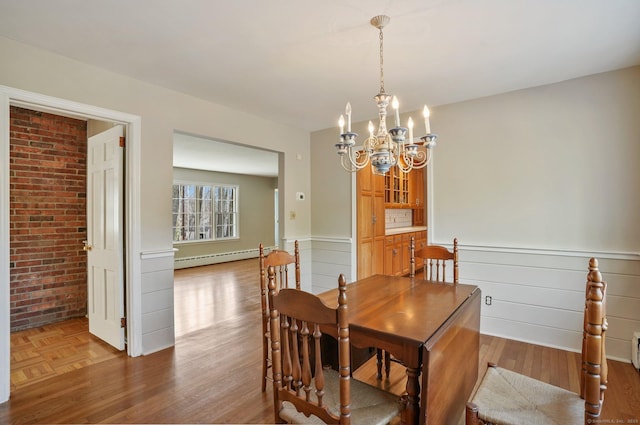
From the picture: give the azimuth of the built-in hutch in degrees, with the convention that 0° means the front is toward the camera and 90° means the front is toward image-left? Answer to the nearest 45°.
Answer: approximately 315°

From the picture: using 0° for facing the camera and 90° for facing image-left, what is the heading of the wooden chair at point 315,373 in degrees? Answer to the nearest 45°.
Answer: approximately 225°

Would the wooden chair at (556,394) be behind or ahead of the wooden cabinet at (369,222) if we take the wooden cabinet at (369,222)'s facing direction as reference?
ahead

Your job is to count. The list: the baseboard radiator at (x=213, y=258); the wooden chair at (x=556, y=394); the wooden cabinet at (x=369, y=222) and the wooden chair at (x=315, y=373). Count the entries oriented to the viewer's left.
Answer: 1

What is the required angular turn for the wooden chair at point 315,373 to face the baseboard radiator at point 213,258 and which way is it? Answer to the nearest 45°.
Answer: approximately 90° to its left

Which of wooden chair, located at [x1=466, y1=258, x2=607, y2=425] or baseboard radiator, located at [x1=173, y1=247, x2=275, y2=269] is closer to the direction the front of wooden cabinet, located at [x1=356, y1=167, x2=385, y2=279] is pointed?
the wooden chair

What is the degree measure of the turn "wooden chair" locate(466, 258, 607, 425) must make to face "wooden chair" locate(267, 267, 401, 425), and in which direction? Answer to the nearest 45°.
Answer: approximately 45° to its left

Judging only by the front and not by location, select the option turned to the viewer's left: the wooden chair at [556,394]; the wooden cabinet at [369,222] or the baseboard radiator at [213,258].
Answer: the wooden chair

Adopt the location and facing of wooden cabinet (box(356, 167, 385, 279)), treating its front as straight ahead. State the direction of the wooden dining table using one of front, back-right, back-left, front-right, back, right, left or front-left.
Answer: front-right

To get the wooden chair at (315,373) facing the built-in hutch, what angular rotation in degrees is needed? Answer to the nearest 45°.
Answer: approximately 45° to its left

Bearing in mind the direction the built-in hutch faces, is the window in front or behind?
behind

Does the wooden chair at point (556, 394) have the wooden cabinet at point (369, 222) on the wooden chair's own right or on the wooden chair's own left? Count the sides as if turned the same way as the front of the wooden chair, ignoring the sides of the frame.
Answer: on the wooden chair's own right

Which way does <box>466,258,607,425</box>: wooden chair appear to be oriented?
to the viewer's left
